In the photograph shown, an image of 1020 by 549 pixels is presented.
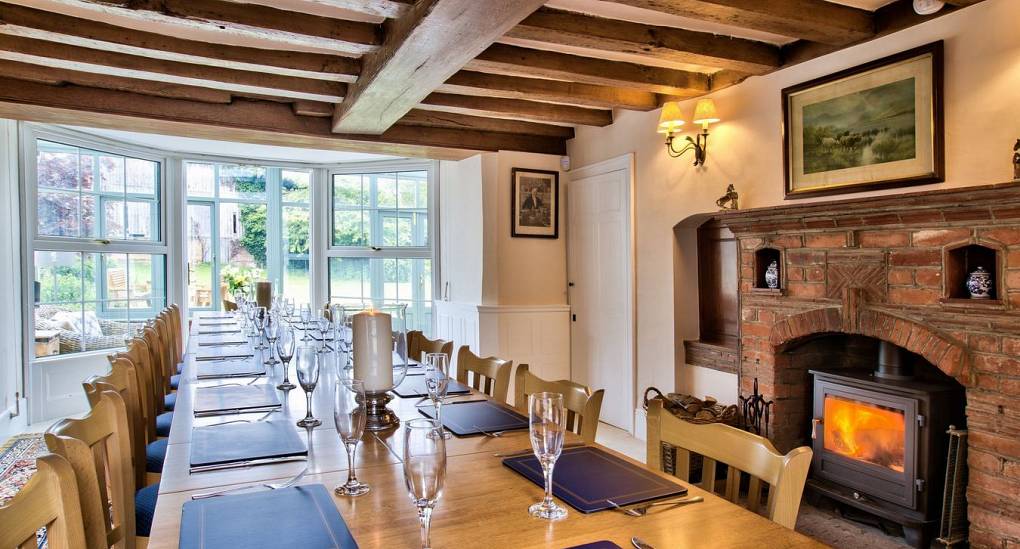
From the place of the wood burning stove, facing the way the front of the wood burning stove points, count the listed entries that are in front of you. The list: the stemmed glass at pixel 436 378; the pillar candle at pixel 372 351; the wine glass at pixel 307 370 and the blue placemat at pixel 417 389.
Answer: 4

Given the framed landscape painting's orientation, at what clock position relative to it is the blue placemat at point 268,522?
The blue placemat is roughly at 11 o'clock from the framed landscape painting.

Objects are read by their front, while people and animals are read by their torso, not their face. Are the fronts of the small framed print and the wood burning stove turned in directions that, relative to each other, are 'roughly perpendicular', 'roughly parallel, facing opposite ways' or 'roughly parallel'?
roughly perpendicular

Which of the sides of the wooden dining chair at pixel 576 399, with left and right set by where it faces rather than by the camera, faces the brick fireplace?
back

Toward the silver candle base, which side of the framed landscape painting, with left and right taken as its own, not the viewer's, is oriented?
front

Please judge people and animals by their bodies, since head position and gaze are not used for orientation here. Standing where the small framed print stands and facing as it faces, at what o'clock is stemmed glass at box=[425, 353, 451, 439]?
The stemmed glass is roughly at 12 o'clock from the small framed print.

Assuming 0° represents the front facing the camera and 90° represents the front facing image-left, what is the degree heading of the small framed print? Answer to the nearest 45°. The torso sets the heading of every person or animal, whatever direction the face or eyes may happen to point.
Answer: approximately 0°

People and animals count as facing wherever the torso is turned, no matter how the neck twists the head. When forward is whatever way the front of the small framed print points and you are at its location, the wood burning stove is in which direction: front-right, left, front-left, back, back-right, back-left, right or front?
front-left

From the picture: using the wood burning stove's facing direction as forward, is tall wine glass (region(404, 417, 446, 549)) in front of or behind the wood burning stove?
in front

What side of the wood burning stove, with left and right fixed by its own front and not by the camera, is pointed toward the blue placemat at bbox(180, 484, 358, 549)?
front

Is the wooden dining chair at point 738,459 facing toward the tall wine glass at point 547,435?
yes

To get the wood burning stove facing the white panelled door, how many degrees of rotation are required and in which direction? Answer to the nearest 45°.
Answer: approximately 90° to its right

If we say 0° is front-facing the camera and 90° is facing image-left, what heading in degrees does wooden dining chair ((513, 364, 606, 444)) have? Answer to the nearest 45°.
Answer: approximately 45°

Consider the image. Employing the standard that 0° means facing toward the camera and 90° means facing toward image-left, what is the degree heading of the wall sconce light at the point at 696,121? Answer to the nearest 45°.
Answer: approximately 45°

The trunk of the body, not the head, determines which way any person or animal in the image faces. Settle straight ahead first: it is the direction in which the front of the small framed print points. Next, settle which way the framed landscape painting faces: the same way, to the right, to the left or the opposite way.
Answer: to the right

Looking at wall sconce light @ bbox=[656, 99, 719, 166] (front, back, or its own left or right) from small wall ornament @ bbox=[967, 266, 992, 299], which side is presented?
left

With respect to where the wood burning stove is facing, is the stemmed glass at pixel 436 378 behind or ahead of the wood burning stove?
ahead

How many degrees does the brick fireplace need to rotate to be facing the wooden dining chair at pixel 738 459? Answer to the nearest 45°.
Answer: approximately 45° to its left
